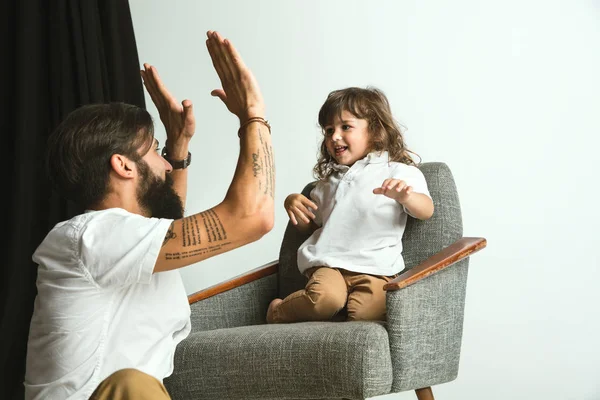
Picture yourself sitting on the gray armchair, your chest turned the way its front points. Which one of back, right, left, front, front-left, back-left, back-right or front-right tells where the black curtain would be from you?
right

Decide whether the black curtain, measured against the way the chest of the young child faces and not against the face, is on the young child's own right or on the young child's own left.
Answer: on the young child's own right

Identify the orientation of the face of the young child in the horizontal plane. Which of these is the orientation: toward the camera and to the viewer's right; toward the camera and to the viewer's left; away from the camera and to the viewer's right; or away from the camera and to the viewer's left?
toward the camera and to the viewer's left

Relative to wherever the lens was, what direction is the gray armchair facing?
facing the viewer and to the left of the viewer
